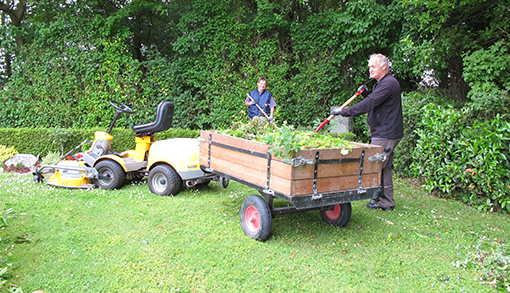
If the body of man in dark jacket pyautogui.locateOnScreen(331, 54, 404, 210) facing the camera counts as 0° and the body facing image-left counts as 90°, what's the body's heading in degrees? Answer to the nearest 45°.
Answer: approximately 90°

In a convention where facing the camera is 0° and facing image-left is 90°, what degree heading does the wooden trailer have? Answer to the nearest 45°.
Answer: approximately 135°

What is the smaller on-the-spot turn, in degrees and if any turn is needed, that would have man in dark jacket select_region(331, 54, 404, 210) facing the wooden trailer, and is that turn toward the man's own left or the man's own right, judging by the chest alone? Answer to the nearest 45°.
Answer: approximately 45° to the man's own left

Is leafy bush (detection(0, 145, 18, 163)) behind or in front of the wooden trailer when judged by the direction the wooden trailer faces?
in front

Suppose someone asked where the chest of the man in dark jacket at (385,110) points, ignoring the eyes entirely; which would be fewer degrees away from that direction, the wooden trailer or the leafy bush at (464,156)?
the wooden trailer

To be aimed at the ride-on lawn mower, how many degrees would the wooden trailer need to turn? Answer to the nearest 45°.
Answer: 0° — it already faces it

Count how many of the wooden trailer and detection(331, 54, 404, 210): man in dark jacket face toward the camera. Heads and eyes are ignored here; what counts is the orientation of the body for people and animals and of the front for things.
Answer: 0
